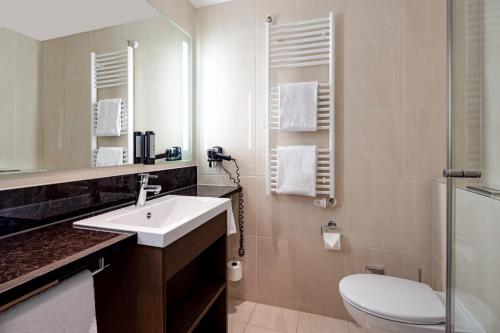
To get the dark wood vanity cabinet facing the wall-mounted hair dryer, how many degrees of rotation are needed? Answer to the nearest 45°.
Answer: approximately 90° to its left

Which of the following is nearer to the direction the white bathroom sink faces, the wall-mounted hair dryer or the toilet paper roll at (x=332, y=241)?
the toilet paper roll

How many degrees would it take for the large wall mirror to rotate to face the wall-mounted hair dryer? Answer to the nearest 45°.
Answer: approximately 90° to its left

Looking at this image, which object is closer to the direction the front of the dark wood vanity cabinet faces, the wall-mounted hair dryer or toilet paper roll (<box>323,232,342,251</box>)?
the toilet paper roll

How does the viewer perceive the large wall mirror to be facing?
facing the viewer and to the right of the viewer

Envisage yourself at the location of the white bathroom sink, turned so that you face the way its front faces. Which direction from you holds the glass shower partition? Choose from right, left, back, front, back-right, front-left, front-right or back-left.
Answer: front

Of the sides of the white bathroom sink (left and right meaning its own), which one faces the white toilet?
front

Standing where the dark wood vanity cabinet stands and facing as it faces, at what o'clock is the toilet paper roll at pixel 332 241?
The toilet paper roll is roughly at 10 o'clock from the dark wood vanity cabinet.

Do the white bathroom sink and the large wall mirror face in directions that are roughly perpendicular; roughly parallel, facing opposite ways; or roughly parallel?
roughly parallel

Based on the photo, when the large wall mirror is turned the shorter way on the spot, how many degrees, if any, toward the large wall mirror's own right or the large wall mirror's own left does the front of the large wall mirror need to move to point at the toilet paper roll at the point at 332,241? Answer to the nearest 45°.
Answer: approximately 45° to the large wall mirror's own left

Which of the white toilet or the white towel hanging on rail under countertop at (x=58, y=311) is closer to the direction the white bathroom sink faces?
the white toilet

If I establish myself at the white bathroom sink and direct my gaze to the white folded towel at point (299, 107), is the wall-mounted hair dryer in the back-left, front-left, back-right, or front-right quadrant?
front-left

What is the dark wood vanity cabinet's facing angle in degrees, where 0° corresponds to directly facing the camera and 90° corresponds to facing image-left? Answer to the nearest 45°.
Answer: approximately 315°

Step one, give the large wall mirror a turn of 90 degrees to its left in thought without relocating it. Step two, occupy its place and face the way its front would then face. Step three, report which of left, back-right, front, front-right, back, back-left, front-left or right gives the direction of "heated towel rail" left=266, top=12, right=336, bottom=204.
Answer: front-right

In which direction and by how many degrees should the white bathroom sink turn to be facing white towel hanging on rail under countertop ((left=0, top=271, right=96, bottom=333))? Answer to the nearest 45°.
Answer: approximately 90° to its right

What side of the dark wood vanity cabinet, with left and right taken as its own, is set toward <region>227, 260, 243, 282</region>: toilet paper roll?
left

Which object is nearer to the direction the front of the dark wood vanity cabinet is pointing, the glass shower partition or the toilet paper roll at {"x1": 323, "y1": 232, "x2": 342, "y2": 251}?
the glass shower partition

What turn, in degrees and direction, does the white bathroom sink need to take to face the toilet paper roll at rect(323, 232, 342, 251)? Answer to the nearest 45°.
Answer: approximately 45° to its left

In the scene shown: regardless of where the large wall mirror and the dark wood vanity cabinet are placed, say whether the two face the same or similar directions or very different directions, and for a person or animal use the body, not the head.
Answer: same or similar directions

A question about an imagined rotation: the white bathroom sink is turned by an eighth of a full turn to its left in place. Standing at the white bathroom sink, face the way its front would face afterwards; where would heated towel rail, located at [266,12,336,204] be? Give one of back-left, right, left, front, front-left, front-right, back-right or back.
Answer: front
